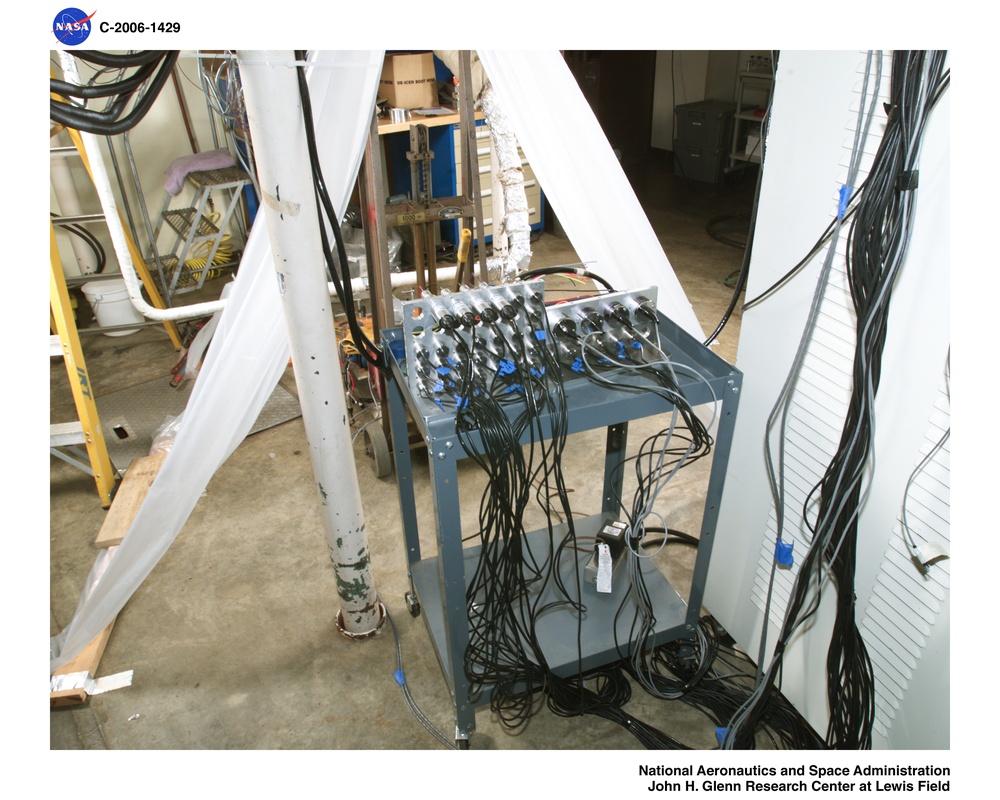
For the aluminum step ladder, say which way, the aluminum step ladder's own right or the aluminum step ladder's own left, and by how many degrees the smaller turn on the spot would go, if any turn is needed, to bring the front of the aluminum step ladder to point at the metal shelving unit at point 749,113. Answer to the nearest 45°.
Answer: approximately 135° to the aluminum step ladder's own left

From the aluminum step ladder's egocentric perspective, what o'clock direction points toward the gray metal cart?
The gray metal cart is roughly at 10 o'clock from the aluminum step ladder.

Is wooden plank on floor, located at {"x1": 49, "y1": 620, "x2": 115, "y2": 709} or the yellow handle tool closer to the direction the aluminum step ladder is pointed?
the wooden plank on floor

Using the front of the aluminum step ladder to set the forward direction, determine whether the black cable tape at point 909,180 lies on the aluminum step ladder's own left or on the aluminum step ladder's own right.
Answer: on the aluminum step ladder's own left

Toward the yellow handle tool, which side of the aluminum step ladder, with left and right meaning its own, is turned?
left

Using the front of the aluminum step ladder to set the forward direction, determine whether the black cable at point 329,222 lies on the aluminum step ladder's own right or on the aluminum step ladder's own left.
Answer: on the aluminum step ladder's own left

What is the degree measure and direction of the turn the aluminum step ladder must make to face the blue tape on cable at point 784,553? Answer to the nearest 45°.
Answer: approximately 45° to its left
